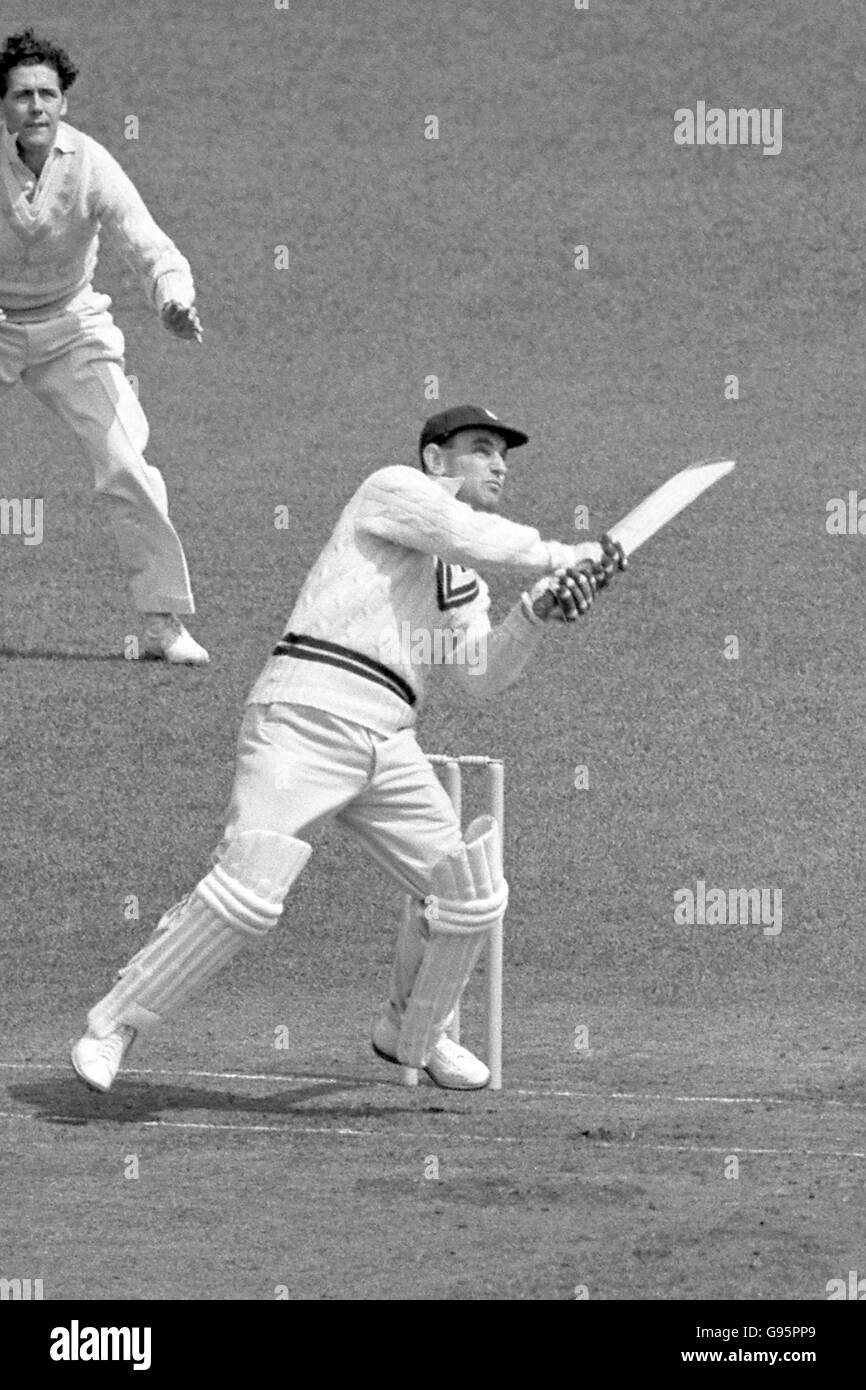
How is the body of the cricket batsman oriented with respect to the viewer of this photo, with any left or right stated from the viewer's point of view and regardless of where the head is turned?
facing the viewer and to the right of the viewer

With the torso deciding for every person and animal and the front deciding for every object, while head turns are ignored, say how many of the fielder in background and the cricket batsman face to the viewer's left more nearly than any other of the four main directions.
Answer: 0

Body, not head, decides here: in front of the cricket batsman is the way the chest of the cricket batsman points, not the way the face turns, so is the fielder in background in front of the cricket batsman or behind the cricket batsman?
behind

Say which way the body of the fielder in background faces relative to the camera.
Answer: toward the camera

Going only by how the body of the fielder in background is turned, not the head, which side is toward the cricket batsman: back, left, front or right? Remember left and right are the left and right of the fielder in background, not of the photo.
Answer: front
